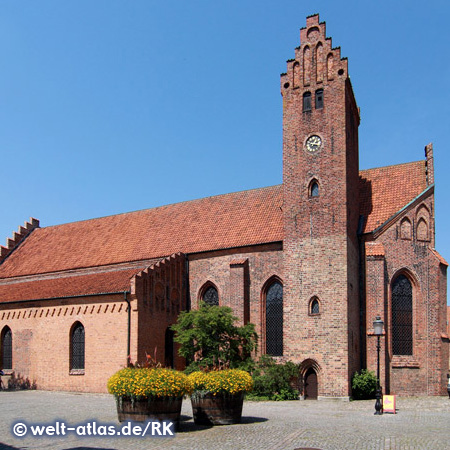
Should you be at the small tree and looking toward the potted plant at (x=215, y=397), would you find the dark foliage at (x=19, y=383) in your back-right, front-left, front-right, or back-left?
back-right

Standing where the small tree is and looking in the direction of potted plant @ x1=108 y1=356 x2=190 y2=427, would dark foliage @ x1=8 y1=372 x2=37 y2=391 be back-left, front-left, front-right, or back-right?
back-right

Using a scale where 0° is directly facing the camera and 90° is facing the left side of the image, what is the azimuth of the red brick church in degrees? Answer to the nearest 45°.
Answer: approximately 0°
